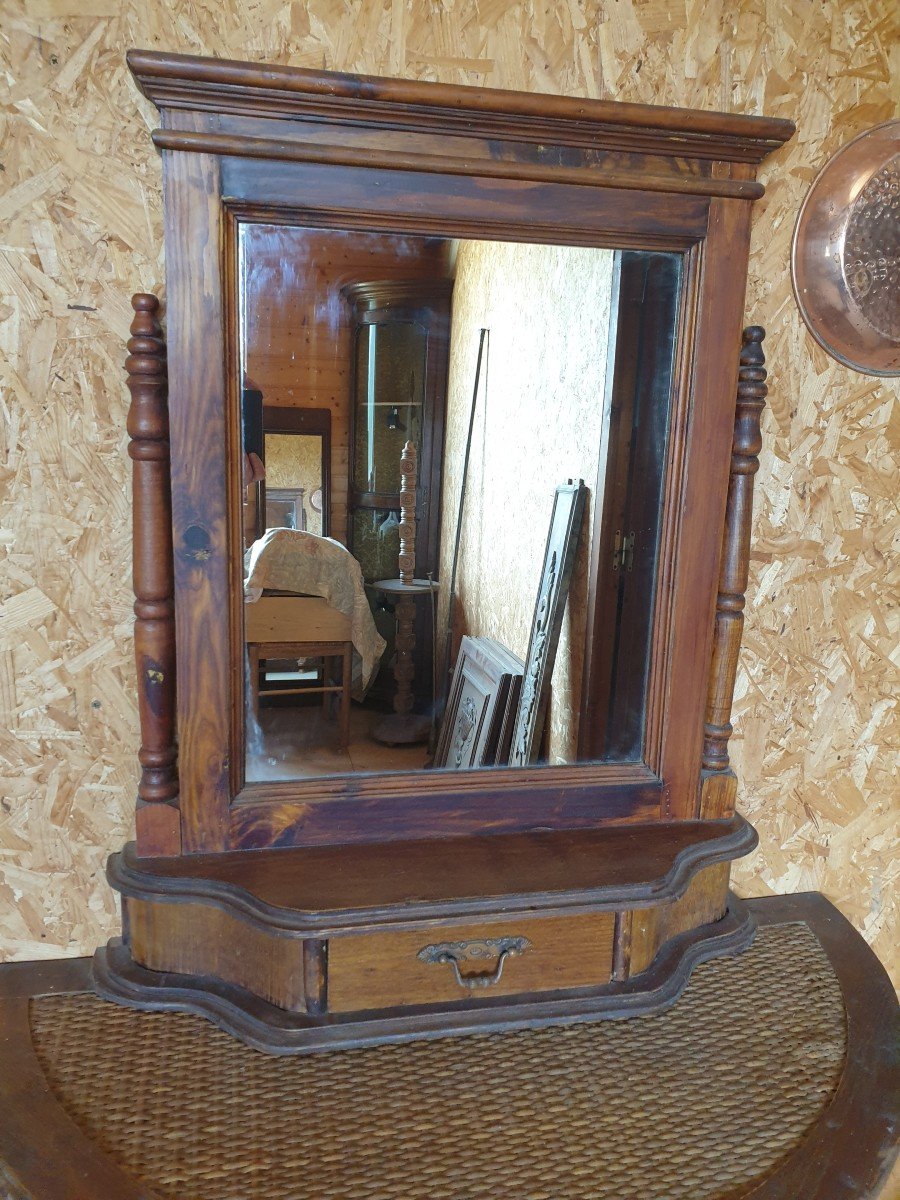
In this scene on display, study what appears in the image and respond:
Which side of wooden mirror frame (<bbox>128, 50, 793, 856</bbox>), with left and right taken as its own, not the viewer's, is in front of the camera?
front

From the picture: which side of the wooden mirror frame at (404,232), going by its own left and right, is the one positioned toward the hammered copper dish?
left
